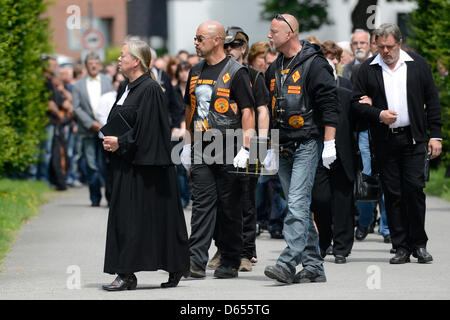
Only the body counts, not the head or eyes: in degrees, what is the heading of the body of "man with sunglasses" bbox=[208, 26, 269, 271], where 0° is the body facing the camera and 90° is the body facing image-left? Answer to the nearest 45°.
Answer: approximately 45°

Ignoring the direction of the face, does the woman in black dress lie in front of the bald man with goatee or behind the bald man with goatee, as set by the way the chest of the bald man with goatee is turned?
in front

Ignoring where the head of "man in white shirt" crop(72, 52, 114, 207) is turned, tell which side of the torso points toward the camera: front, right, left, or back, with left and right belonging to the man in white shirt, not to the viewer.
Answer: front

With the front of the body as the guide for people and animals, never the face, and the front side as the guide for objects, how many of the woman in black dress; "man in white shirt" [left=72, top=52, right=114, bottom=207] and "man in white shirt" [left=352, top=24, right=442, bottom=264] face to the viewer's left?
1

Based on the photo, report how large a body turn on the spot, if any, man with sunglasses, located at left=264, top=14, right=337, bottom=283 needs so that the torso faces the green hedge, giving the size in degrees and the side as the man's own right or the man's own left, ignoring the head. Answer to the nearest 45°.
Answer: approximately 90° to the man's own right

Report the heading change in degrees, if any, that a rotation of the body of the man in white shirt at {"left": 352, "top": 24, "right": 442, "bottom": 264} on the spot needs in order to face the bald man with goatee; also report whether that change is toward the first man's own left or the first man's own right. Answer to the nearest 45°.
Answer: approximately 45° to the first man's own right

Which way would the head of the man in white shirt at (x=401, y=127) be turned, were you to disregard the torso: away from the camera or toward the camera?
toward the camera

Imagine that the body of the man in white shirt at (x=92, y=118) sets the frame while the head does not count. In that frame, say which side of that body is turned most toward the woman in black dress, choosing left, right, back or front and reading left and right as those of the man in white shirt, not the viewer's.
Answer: front

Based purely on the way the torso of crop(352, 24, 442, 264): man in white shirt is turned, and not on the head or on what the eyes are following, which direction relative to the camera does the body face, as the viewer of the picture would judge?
toward the camera
